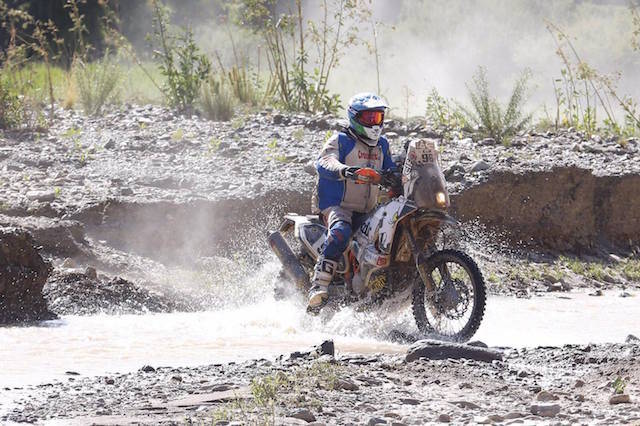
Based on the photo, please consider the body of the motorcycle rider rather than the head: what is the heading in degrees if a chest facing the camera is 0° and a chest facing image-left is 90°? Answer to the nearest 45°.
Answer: approximately 315°

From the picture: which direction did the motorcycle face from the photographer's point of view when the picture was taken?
facing the viewer and to the right of the viewer

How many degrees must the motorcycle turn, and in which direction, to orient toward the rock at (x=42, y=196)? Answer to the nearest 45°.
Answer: approximately 180°

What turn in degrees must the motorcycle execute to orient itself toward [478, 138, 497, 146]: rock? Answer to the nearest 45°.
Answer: approximately 135° to its left

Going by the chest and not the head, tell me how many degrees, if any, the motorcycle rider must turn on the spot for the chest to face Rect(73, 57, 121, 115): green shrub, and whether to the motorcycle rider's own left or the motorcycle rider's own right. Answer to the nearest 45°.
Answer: approximately 180°

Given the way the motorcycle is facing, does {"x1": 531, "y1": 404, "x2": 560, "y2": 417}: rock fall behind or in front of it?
in front

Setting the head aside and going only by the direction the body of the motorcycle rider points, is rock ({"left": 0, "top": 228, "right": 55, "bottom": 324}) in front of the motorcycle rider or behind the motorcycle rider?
behind

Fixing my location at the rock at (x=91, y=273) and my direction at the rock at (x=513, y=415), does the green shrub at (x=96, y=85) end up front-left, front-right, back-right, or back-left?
back-left

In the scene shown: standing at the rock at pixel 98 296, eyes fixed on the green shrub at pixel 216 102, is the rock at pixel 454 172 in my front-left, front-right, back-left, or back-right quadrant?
front-right

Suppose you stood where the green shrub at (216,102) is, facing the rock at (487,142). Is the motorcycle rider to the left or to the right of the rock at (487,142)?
right

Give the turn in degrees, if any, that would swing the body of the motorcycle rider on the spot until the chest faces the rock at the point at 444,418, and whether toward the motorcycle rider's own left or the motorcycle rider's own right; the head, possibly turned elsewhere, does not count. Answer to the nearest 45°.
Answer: approximately 45° to the motorcycle rider's own right

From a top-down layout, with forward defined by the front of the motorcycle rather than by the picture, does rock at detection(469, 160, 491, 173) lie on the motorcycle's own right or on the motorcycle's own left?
on the motorcycle's own left

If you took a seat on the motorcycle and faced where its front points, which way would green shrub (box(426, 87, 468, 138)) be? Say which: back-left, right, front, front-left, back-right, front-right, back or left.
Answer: back-left

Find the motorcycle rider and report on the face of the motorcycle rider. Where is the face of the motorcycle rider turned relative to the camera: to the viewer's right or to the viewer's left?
to the viewer's right
